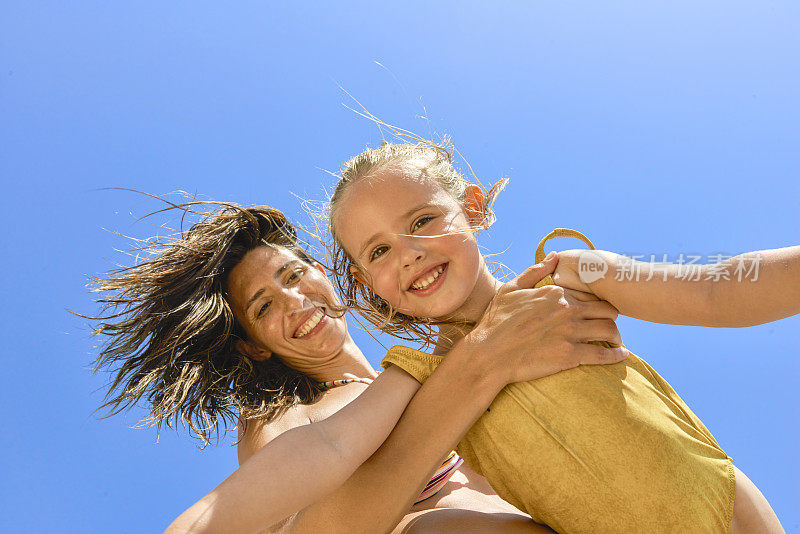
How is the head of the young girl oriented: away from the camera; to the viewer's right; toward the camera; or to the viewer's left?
toward the camera
